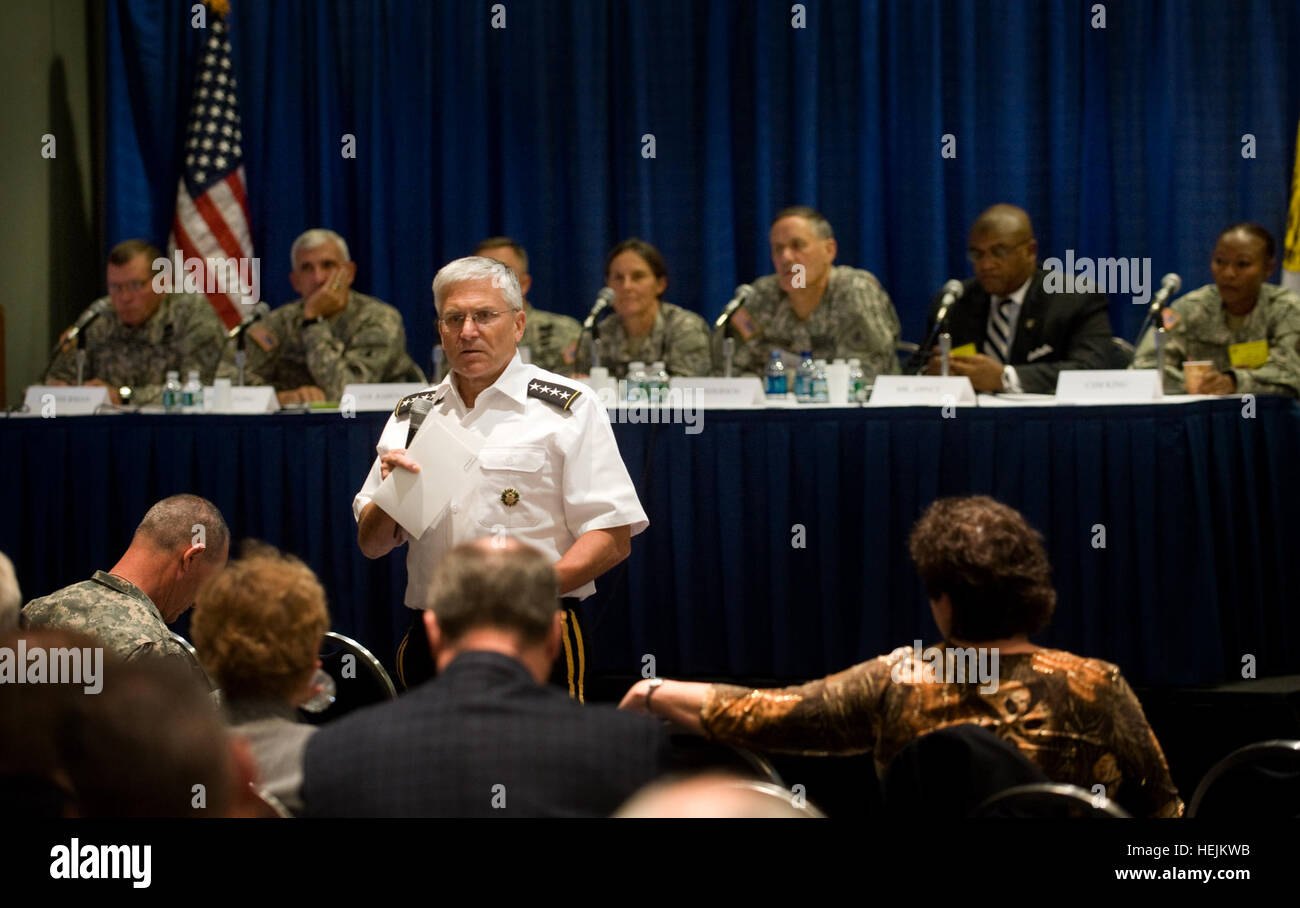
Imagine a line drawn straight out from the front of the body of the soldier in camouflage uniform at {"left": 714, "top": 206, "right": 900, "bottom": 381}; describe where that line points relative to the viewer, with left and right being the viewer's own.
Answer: facing the viewer and to the left of the viewer

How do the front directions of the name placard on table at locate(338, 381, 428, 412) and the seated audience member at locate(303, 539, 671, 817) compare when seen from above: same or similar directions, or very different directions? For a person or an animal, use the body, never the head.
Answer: very different directions

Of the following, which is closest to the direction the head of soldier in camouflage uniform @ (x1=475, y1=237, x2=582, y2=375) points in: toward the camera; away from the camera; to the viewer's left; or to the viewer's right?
toward the camera

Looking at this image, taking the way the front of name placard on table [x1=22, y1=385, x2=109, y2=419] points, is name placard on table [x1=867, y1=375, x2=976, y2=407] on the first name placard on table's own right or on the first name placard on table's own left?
on the first name placard on table's own left

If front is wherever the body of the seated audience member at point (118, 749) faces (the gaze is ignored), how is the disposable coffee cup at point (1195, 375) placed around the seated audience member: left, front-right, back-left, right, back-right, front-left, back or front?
front-right

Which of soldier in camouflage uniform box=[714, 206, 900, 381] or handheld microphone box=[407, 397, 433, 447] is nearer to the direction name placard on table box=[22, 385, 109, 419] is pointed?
the handheld microphone

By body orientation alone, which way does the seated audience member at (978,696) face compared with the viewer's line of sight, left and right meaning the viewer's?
facing away from the viewer

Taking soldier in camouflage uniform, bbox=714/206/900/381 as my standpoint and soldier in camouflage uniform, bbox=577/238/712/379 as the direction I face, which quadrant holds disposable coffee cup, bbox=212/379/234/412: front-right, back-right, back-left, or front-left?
front-left

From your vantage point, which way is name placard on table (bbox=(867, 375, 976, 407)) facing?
toward the camera

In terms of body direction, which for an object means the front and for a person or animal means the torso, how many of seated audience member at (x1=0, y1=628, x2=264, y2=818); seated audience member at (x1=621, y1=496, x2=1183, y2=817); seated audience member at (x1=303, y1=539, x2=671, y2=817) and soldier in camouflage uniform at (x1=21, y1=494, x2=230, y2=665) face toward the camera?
0

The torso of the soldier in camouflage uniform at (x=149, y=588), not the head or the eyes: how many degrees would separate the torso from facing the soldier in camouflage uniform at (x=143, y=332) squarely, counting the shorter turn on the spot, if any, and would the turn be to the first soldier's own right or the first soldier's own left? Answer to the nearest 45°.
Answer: approximately 45° to the first soldier's own left

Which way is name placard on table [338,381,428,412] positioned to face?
toward the camera

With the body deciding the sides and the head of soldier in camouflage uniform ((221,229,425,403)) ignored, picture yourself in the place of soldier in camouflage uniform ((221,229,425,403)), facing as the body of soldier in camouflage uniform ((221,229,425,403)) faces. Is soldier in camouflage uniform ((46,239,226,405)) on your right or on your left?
on your right

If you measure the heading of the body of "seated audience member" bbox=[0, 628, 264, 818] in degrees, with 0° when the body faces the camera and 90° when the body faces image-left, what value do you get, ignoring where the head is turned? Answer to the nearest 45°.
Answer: approximately 180°

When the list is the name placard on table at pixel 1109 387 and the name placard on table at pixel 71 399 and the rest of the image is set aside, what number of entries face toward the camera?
2

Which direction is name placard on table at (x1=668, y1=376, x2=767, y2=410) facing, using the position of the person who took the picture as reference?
facing the viewer

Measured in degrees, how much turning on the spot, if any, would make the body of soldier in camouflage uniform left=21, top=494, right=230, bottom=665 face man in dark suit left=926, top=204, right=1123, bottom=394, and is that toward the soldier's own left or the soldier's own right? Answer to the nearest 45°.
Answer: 0° — they already face them

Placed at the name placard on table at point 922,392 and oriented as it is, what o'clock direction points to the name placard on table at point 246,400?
the name placard on table at point 246,400 is roughly at 3 o'clock from the name placard on table at point 922,392.
